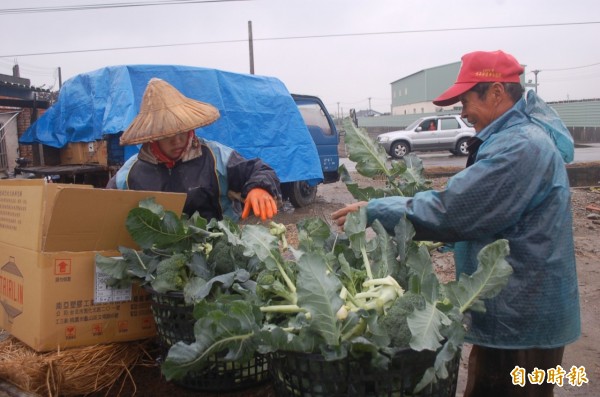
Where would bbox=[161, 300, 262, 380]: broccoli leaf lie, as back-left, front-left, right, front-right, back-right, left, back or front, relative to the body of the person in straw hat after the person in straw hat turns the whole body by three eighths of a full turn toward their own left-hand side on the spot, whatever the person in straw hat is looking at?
back-right

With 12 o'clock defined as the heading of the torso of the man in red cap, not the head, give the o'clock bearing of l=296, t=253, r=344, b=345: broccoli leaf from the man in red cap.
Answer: The broccoli leaf is roughly at 10 o'clock from the man in red cap.

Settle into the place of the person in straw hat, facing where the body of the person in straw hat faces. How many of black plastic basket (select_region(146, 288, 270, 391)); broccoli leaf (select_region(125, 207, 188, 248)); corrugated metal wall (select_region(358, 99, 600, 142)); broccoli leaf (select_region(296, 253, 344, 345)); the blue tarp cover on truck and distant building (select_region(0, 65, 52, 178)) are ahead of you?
3

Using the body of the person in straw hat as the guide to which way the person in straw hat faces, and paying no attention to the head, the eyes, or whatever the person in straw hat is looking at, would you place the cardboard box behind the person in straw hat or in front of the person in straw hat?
in front

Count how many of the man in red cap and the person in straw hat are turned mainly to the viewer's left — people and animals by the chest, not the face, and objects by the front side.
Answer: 1

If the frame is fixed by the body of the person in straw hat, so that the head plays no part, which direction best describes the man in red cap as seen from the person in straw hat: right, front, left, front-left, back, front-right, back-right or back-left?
front-left

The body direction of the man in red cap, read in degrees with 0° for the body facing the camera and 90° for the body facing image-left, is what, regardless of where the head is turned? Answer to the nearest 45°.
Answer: approximately 90°

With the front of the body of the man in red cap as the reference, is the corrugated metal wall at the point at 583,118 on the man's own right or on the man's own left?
on the man's own right

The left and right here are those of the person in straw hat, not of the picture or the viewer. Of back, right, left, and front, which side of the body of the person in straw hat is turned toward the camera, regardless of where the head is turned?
front

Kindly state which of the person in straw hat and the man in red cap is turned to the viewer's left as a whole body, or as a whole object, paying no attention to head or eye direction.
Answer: the man in red cap

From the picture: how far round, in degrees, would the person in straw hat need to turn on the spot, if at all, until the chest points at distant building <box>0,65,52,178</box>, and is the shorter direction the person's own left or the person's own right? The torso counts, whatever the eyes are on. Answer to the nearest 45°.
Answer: approximately 180°

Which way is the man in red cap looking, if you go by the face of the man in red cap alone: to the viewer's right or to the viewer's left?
to the viewer's left
